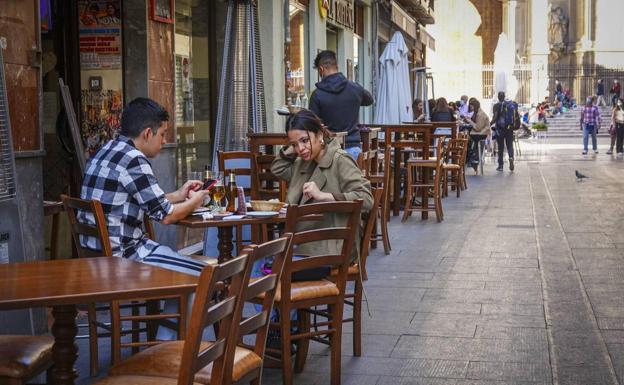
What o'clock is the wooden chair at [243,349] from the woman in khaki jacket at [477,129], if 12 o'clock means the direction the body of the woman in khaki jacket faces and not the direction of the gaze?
The wooden chair is roughly at 9 o'clock from the woman in khaki jacket.

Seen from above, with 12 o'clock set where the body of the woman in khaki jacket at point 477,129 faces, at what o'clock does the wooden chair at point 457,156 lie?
The wooden chair is roughly at 9 o'clock from the woman in khaki jacket.

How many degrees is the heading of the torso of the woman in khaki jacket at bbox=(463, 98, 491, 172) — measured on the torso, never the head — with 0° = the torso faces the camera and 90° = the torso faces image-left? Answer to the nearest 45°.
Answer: approximately 90°

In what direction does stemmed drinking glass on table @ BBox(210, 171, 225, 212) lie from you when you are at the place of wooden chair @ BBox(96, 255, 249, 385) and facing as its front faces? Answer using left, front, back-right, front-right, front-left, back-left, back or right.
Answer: front-right

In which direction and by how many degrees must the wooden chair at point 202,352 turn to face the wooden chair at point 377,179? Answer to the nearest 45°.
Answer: approximately 45° to its right

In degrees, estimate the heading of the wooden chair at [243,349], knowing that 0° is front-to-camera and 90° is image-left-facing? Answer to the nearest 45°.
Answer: approximately 135°

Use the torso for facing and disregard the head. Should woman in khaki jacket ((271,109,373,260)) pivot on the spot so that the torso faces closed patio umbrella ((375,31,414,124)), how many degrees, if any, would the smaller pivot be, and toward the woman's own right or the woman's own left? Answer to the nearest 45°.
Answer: approximately 135° to the woman's own right

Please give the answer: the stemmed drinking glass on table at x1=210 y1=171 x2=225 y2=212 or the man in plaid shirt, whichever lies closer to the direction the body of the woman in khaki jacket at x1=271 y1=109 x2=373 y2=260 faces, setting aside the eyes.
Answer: the man in plaid shirt

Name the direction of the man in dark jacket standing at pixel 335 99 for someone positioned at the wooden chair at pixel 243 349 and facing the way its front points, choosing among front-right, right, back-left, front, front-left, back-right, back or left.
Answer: front-right

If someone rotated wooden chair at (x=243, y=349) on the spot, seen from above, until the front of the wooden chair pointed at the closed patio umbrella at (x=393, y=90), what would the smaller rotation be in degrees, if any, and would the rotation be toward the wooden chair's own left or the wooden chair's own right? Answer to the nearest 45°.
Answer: approximately 45° to the wooden chair's own right

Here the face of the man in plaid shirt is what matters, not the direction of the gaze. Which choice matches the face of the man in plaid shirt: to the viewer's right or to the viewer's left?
to the viewer's right

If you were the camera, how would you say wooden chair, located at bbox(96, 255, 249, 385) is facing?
facing away from the viewer and to the left of the viewer
